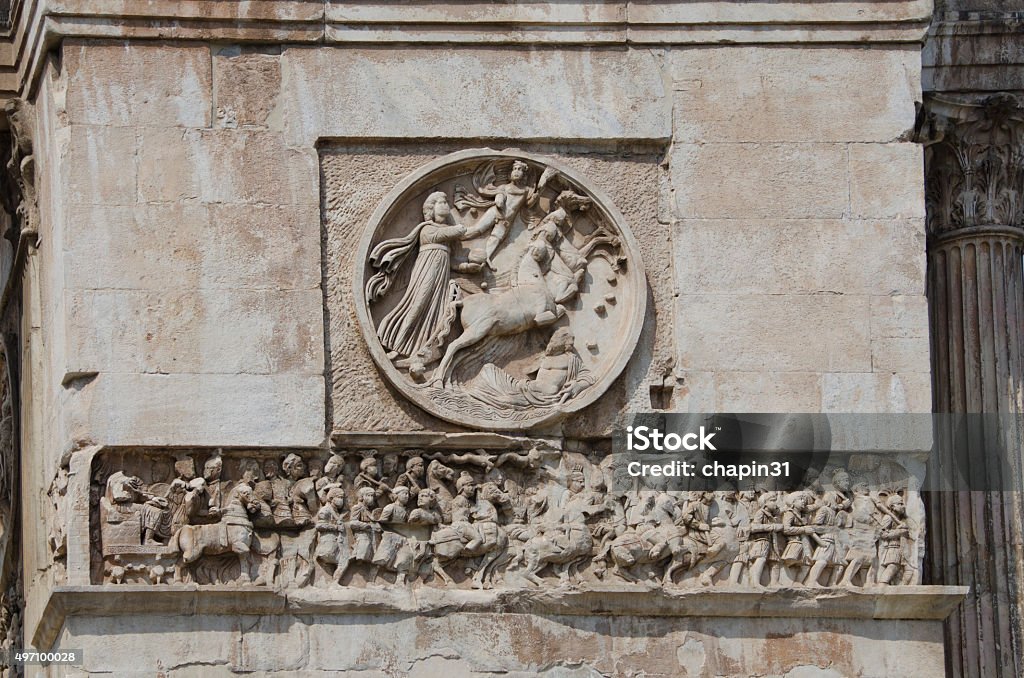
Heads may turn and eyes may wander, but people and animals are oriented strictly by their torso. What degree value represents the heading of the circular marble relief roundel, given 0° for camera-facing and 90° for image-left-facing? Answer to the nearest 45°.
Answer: approximately 0°
